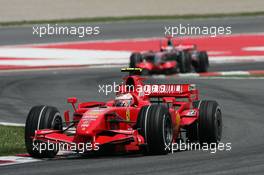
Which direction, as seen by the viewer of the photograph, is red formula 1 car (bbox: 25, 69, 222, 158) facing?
facing the viewer and to the left of the viewer

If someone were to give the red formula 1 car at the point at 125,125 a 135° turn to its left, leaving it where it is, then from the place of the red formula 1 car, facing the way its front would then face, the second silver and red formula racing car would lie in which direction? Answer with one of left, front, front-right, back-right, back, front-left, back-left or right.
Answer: left
